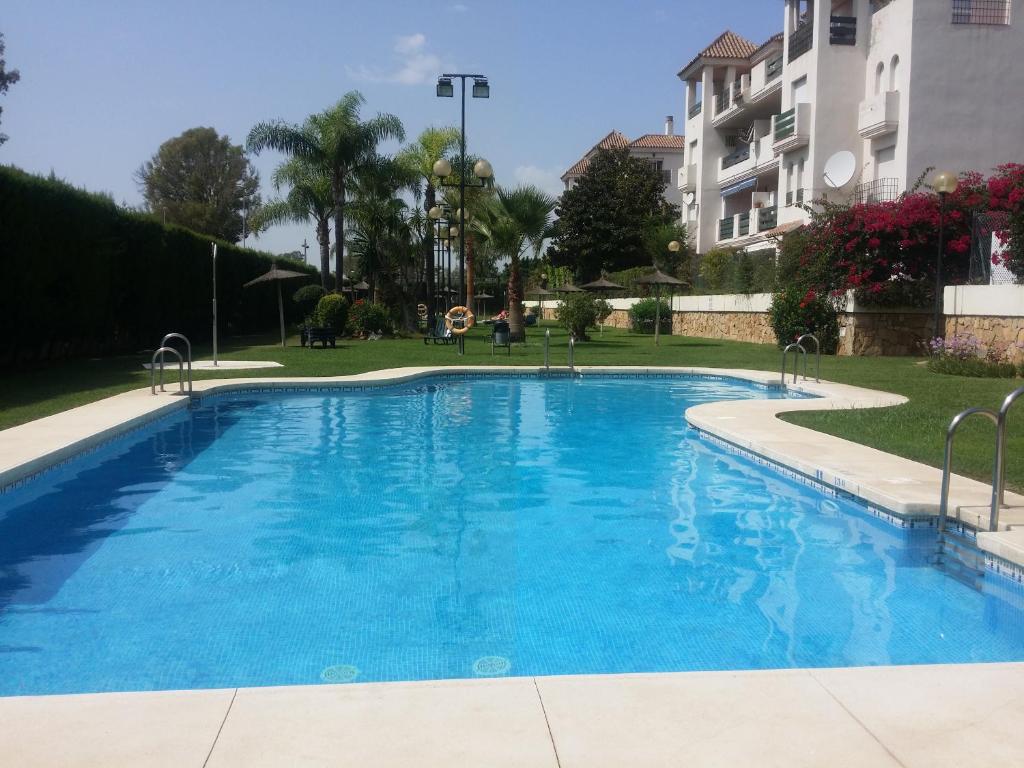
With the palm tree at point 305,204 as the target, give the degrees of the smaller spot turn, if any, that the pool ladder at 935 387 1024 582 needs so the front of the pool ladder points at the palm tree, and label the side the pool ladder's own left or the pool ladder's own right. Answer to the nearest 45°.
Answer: approximately 90° to the pool ladder's own right

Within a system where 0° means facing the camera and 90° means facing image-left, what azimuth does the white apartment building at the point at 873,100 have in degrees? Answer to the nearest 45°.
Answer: approximately 45°

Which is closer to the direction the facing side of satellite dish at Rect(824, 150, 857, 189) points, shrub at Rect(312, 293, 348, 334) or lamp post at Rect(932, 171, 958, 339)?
the shrub

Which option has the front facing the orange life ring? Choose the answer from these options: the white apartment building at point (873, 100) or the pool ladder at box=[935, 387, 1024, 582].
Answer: the white apartment building

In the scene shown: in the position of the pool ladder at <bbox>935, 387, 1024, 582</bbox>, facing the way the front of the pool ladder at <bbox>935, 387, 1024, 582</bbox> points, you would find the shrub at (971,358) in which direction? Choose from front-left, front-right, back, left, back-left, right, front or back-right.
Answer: back-right

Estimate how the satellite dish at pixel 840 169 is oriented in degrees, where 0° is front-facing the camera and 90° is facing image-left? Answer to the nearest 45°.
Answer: approximately 45°

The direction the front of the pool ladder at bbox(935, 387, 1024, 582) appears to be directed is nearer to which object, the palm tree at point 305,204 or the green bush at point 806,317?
the palm tree

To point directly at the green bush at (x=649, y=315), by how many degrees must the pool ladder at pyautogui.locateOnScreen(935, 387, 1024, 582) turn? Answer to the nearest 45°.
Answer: approximately 90° to its right

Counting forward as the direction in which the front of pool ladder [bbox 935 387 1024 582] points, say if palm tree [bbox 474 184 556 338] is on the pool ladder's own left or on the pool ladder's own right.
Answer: on the pool ladder's own right

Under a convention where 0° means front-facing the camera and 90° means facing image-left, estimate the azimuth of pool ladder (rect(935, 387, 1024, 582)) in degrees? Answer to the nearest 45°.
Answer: approximately 45°

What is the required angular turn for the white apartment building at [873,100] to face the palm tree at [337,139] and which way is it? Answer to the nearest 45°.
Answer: approximately 45° to its right

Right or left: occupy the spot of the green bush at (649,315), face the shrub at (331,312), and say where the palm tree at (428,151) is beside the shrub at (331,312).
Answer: right
